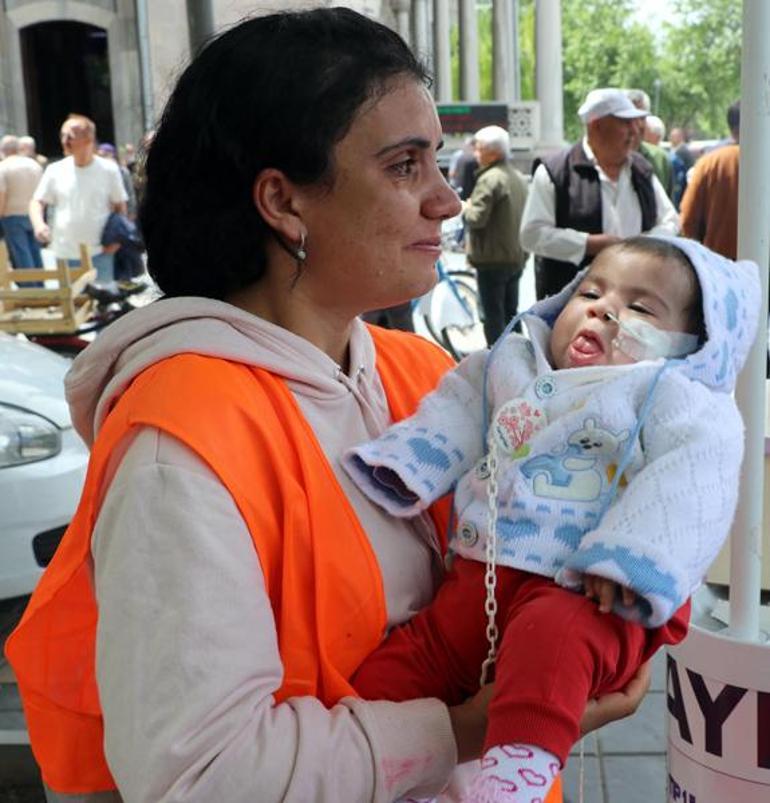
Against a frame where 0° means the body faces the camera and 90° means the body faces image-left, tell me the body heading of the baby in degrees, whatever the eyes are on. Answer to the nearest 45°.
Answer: approximately 45°

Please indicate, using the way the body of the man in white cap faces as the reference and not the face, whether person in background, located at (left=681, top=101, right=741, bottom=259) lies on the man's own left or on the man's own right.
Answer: on the man's own left

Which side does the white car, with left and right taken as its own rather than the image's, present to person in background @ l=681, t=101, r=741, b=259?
left

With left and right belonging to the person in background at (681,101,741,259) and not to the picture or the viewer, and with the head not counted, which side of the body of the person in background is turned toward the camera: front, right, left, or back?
back

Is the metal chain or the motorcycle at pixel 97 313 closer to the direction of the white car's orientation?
the metal chain

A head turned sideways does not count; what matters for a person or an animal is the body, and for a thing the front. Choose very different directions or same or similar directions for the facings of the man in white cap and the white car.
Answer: same or similar directions

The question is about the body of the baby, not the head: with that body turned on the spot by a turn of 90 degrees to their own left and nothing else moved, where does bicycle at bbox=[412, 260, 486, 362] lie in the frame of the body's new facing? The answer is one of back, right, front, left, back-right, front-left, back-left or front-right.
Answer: back-left

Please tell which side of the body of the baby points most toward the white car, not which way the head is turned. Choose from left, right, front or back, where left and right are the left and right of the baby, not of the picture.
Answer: right

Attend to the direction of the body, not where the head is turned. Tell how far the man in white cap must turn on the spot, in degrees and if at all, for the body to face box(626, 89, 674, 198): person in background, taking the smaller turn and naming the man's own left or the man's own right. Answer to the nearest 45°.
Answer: approximately 135° to the man's own left

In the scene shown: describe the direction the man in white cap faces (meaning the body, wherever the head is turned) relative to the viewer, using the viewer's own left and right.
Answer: facing the viewer and to the right of the viewer

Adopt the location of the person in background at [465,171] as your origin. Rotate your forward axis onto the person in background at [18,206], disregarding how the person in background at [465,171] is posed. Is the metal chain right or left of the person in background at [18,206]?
left

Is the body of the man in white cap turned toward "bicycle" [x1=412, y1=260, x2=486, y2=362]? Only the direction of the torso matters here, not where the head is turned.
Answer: no

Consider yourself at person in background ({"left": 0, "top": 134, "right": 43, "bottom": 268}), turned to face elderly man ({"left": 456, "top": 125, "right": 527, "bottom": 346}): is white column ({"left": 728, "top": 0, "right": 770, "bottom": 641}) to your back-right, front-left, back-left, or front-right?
front-right

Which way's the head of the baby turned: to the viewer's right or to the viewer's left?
to the viewer's left

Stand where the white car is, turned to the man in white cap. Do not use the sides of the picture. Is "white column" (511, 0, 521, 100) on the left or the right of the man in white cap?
left
